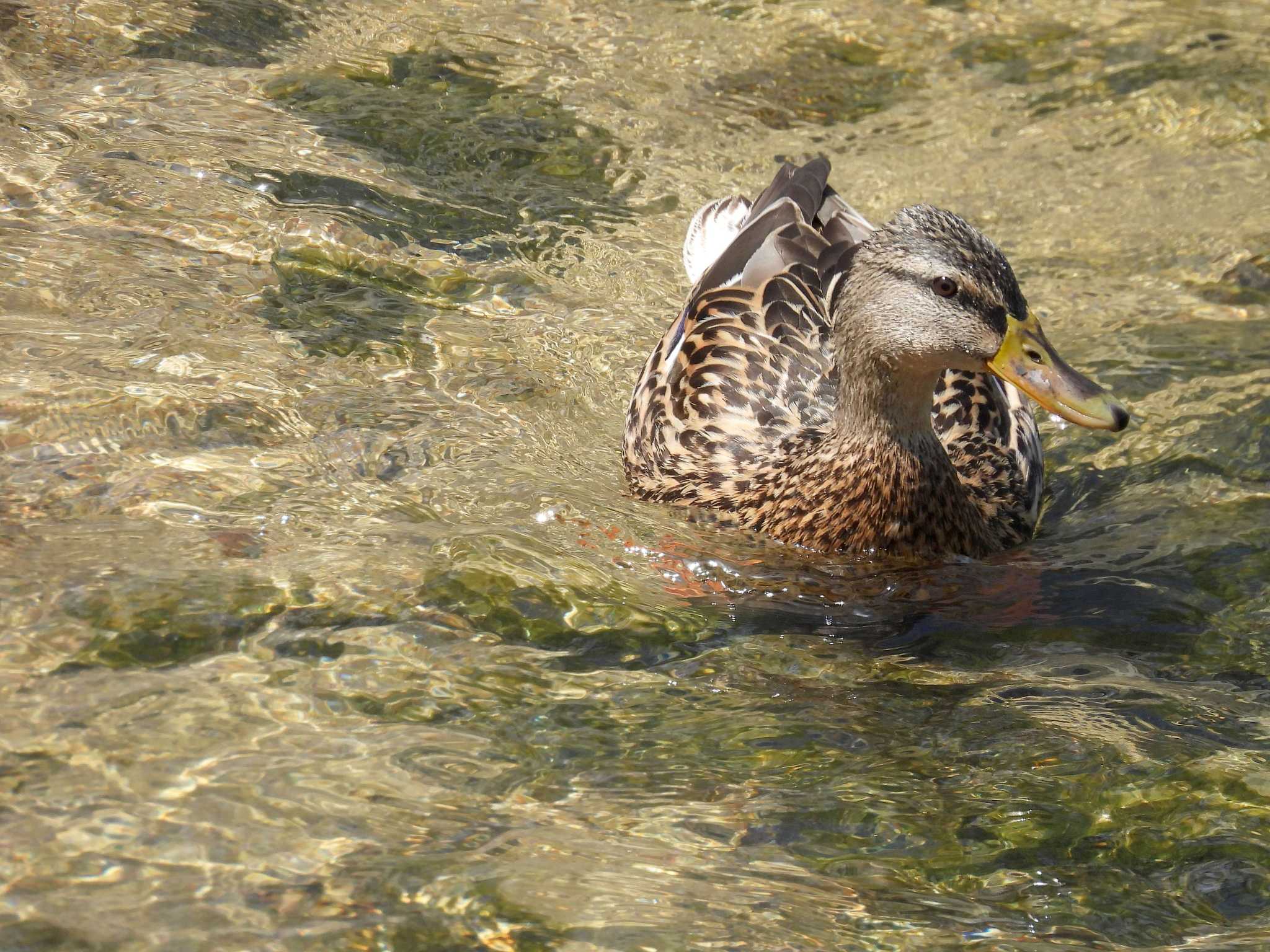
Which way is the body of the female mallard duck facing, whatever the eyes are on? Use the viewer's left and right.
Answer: facing the viewer and to the right of the viewer
